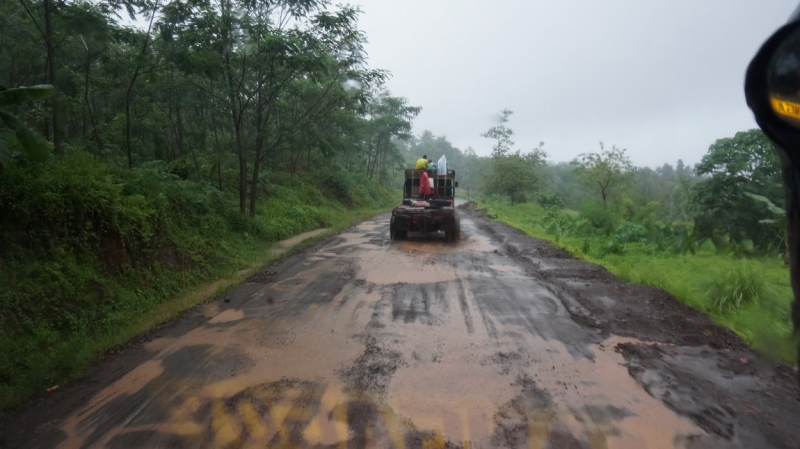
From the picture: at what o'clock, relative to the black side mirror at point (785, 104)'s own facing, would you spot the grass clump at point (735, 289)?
The grass clump is roughly at 6 o'clock from the black side mirror.

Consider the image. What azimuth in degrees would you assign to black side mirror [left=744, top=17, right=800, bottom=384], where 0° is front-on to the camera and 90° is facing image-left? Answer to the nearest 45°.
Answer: approximately 0°

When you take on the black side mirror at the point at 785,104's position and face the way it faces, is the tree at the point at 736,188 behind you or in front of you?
behind

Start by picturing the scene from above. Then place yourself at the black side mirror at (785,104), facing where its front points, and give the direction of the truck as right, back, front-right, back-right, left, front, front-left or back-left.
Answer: back-right

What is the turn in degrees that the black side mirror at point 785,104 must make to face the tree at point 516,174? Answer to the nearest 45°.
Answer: approximately 135° to its right

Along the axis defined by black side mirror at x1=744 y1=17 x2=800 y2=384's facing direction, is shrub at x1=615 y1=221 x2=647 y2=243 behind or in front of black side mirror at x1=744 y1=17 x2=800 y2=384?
behind

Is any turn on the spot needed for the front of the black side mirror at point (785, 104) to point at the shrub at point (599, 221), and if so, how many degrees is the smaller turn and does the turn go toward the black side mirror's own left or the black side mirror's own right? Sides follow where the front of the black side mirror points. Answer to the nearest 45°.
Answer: approximately 180°

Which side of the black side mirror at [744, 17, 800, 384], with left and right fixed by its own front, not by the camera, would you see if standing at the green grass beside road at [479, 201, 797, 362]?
back

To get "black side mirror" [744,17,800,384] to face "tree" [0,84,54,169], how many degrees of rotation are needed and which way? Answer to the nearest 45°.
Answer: approximately 90° to its right
